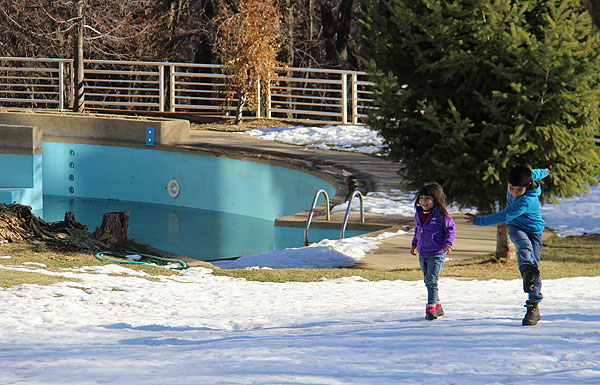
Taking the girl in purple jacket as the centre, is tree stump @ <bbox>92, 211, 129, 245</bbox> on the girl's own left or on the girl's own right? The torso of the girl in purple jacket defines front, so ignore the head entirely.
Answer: on the girl's own right

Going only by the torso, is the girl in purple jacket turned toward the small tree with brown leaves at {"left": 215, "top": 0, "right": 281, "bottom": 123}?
no

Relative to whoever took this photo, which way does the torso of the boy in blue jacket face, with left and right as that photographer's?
facing the viewer and to the left of the viewer

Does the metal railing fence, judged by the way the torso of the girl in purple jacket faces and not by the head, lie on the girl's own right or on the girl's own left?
on the girl's own right

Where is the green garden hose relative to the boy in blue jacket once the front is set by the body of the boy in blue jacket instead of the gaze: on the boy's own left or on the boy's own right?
on the boy's own right

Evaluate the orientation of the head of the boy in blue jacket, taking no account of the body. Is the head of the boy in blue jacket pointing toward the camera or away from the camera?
toward the camera

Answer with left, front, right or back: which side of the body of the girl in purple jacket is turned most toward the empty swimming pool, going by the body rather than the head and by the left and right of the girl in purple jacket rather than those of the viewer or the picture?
right

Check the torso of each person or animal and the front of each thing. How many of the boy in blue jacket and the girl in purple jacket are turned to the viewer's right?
0

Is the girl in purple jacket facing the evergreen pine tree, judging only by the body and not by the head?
no

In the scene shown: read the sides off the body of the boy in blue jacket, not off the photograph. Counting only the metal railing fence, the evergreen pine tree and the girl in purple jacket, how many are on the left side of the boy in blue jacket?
0

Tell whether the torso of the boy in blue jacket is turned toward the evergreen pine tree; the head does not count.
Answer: no

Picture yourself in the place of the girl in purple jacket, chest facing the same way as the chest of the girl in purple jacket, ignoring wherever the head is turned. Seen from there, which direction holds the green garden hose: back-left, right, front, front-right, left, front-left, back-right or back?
right

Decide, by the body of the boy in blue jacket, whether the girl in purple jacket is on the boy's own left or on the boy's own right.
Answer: on the boy's own right
